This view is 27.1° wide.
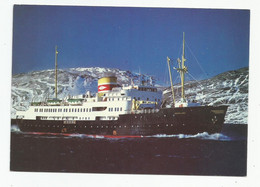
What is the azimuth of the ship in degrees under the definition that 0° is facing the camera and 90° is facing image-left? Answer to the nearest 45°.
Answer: approximately 315°
